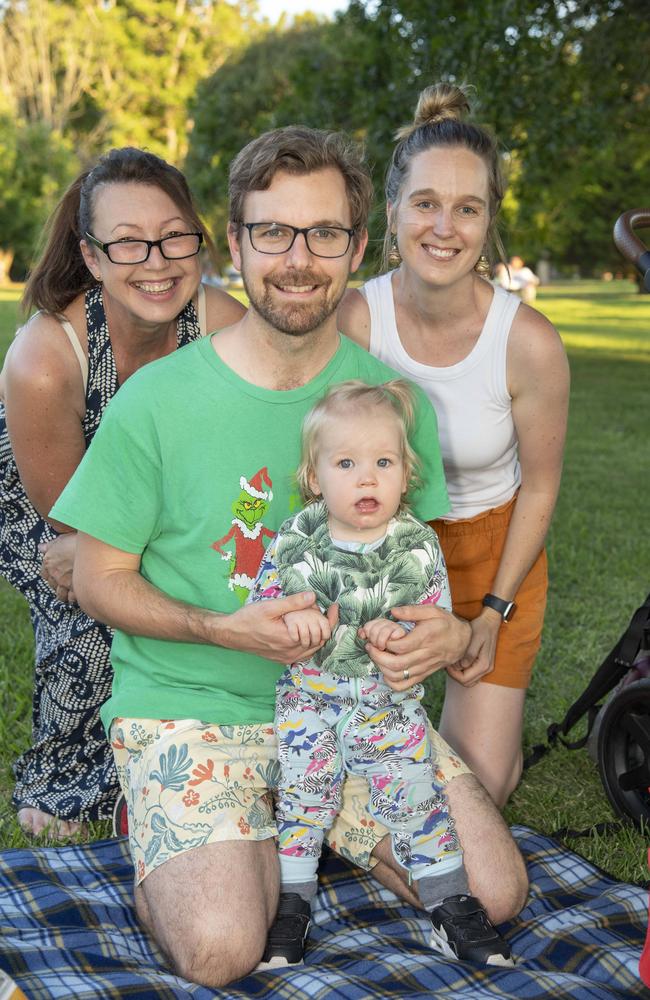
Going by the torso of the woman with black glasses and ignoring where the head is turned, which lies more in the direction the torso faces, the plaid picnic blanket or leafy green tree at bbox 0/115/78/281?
the plaid picnic blanket

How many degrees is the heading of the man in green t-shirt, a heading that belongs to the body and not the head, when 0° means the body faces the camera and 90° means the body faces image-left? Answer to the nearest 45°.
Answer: approximately 0°

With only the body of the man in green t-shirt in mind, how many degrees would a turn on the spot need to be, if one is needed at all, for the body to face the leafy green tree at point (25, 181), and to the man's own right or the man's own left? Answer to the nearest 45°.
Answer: approximately 180°

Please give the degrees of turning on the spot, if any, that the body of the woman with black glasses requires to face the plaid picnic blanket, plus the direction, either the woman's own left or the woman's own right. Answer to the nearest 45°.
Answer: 0° — they already face it

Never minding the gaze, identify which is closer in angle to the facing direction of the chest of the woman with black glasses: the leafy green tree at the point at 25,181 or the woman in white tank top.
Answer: the woman in white tank top

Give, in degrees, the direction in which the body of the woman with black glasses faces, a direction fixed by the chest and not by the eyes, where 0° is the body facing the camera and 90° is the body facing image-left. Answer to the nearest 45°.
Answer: approximately 315°
